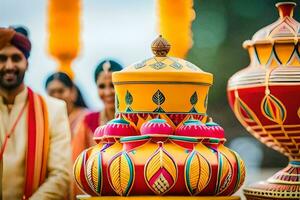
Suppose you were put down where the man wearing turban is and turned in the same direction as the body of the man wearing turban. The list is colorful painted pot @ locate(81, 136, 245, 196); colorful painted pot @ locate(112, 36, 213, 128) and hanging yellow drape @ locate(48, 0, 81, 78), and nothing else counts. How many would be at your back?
1

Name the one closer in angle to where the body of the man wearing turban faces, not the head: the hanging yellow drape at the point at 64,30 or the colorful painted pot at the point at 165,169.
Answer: the colorful painted pot

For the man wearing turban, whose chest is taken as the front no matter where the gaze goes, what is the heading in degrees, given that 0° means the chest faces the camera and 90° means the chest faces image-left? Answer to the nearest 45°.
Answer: approximately 0°

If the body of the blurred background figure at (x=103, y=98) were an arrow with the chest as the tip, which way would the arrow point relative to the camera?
toward the camera

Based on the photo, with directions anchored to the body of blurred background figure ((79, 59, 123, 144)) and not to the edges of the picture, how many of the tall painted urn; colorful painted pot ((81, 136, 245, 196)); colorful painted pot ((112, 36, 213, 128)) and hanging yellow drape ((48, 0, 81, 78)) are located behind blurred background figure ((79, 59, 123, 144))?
1

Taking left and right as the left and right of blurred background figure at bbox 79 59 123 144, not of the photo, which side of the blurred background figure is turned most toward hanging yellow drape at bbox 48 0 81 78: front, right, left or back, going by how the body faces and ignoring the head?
back

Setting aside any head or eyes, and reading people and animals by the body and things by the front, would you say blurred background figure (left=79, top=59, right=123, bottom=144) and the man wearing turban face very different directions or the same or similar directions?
same or similar directions

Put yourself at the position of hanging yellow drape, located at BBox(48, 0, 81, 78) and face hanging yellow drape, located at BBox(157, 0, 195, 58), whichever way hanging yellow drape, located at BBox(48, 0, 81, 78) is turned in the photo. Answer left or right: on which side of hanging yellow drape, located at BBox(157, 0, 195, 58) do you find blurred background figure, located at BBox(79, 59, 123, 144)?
right

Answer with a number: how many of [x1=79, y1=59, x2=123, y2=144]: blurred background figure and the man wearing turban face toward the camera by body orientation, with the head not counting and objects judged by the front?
2

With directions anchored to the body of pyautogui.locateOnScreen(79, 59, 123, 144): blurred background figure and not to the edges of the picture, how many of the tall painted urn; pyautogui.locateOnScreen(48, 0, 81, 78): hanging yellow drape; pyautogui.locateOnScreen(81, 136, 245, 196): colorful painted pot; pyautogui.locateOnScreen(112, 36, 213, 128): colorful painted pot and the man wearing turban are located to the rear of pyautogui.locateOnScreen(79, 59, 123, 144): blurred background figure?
1

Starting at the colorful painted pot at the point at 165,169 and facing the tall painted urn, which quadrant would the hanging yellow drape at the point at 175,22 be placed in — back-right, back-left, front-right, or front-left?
front-left

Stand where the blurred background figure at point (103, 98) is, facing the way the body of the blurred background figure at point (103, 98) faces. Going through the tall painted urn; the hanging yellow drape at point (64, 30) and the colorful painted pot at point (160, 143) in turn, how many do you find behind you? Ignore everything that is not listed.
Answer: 1

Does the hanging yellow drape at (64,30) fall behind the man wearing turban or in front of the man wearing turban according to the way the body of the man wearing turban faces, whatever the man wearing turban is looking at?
behind
